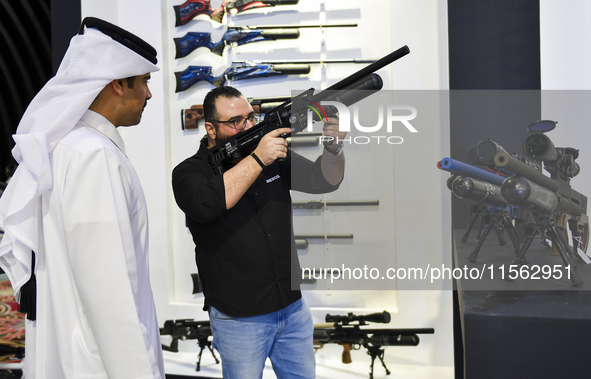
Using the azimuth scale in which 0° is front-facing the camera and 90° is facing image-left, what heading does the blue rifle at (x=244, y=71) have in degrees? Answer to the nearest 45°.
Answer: approximately 270°

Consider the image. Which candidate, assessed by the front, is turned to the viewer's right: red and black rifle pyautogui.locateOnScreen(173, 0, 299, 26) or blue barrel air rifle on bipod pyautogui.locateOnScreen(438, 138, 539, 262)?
the red and black rifle

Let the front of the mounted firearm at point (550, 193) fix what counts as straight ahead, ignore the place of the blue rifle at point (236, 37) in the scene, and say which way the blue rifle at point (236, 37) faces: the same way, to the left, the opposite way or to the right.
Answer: the opposite way

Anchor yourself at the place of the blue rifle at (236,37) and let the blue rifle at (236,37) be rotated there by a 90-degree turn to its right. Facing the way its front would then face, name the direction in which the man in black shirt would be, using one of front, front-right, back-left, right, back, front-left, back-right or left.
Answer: front

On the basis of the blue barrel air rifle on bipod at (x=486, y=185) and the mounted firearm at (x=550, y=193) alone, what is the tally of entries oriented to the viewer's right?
0

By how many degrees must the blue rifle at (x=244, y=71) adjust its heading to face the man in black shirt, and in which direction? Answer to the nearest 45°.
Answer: approximately 90° to its right

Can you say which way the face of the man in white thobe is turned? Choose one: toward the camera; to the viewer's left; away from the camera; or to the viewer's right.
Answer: to the viewer's right

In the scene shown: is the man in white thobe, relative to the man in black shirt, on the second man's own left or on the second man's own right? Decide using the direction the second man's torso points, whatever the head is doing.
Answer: on the second man's own right

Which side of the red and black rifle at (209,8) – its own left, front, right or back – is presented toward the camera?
right

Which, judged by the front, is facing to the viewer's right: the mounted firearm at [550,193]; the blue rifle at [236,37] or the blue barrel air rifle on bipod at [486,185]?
the blue rifle

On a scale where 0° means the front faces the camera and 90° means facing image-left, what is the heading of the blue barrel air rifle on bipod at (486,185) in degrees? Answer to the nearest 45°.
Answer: approximately 45°
